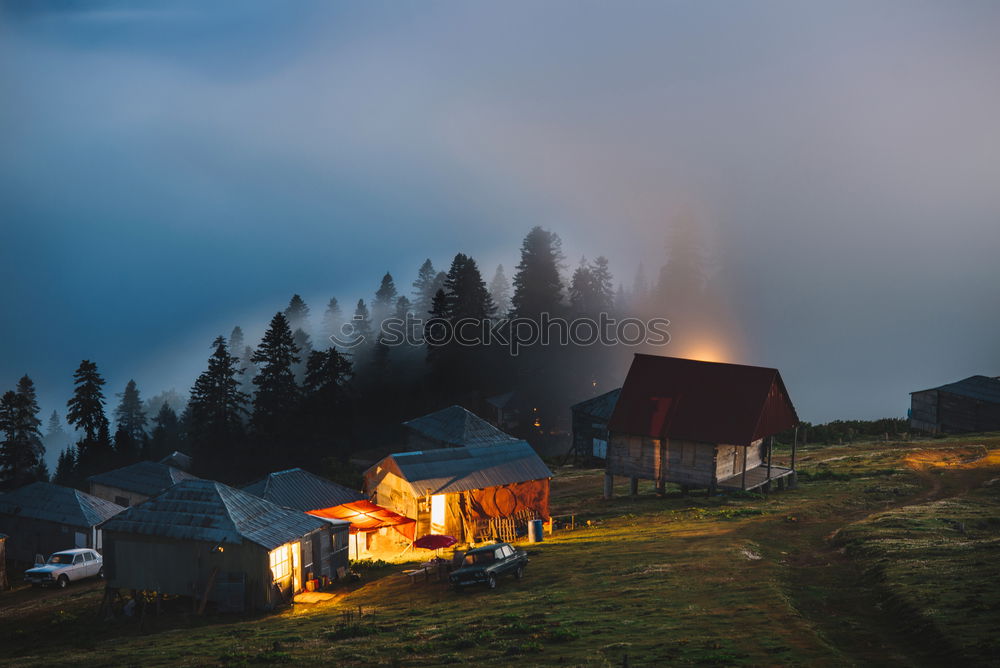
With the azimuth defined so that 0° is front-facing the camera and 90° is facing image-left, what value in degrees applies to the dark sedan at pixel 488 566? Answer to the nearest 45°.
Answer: approximately 45°

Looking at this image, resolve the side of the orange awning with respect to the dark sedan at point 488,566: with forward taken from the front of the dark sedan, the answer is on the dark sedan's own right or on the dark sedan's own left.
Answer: on the dark sedan's own right

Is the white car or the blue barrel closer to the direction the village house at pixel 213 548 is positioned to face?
the blue barrel
